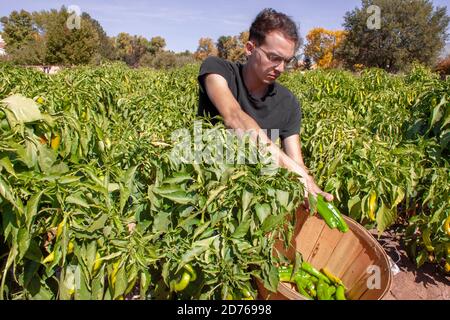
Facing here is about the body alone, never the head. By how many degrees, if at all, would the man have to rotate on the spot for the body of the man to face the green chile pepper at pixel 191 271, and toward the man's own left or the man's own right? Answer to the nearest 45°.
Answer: approximately 45° to the man's own right

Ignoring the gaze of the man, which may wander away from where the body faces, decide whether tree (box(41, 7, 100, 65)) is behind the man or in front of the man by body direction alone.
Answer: behind
